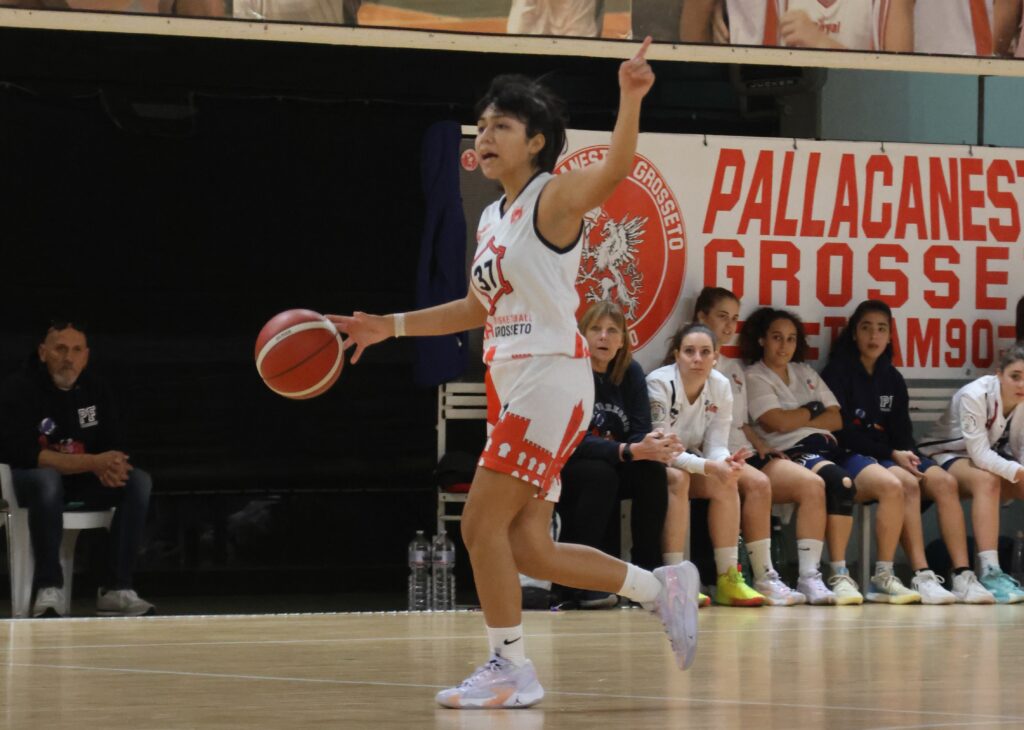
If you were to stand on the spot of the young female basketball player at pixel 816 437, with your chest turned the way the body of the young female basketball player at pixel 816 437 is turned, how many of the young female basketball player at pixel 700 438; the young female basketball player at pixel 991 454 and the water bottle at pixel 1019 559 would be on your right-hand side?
1

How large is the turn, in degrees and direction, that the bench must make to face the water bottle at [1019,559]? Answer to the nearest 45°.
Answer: approximately 90° to its left

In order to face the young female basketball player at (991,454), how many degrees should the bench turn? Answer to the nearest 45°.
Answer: approximately 90° to its left

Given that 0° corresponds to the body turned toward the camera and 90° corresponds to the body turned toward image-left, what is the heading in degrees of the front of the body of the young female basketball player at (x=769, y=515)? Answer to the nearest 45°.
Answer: approximately 315°

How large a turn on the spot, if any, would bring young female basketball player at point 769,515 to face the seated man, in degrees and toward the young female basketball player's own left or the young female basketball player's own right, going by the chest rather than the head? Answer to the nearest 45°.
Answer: approximately 135° to the young female basketball player's own right

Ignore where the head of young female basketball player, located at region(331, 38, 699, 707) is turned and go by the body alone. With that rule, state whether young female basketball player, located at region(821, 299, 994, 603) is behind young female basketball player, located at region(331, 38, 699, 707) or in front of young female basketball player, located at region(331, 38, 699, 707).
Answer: behind

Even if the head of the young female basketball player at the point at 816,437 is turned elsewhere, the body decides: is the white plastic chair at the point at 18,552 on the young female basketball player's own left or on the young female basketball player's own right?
on the young female basketball player's own right
